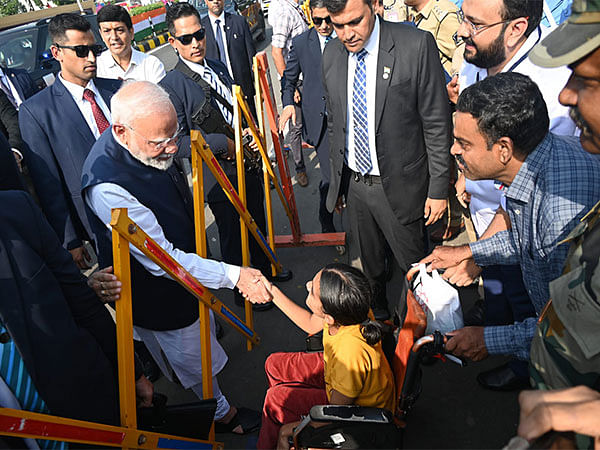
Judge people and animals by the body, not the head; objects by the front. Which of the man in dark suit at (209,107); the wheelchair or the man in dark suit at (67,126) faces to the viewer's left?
the wheelchair

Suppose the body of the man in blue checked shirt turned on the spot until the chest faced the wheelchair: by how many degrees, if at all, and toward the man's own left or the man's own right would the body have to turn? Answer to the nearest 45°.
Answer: approximately 45° to the man's own left

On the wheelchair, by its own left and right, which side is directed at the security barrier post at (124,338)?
front

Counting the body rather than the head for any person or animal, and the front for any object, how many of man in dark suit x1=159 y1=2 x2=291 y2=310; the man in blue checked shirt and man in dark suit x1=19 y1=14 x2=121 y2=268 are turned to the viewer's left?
1

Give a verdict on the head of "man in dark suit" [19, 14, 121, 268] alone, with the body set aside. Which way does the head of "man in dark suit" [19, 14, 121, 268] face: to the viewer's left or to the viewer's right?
to the viewer's right

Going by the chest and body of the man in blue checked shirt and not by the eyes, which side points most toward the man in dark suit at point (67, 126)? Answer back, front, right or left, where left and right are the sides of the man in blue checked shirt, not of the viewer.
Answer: front

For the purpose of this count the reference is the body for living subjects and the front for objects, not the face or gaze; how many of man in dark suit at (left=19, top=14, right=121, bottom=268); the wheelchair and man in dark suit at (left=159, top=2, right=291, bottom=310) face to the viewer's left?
1

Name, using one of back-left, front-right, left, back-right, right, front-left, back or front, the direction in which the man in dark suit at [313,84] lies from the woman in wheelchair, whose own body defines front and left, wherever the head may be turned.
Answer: right

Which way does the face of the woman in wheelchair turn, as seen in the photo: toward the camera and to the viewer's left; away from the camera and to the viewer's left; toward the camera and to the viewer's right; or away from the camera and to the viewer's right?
away from the camera and to the viewer's left

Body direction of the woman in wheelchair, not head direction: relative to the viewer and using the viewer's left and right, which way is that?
facing to the left of the viewer

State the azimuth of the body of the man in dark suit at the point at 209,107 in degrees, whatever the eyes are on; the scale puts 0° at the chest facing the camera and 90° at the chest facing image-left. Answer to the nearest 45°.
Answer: approximately 315°

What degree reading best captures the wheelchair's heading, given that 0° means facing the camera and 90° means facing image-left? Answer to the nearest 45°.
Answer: approximately 90°

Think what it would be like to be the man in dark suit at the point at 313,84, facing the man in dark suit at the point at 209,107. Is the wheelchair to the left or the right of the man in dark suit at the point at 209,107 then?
left

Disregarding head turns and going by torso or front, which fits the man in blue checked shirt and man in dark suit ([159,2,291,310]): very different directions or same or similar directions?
very different directions

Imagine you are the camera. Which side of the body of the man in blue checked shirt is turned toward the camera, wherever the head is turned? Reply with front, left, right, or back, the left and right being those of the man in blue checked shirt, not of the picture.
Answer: left

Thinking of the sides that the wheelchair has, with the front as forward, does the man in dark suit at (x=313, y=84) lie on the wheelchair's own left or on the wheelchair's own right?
on the wheelchair's own right

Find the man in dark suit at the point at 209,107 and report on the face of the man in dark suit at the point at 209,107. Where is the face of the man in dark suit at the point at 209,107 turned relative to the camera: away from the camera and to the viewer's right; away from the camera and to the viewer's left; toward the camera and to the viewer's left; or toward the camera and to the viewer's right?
toward the camera and to the viewer's right
